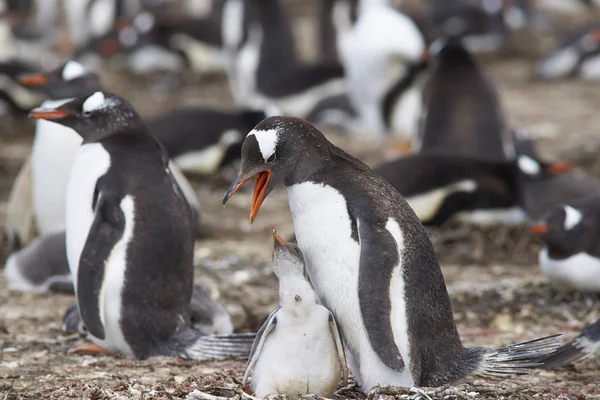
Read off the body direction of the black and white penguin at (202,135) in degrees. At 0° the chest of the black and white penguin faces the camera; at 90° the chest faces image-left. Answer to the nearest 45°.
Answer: approximately 270°

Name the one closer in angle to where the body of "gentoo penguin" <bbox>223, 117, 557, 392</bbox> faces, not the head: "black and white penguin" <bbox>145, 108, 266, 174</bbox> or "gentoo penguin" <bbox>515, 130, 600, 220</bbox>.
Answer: the black and white penguin

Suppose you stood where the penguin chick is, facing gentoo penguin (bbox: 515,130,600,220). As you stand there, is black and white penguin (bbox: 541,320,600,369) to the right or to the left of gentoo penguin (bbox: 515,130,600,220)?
right

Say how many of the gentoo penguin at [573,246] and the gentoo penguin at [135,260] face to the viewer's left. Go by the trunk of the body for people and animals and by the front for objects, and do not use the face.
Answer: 2

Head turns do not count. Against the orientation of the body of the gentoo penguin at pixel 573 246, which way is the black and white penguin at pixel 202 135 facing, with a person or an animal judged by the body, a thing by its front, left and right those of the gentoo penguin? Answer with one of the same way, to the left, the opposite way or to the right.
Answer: the opposite way

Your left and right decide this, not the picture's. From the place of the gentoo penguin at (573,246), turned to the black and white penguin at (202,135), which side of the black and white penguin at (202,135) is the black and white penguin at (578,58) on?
right

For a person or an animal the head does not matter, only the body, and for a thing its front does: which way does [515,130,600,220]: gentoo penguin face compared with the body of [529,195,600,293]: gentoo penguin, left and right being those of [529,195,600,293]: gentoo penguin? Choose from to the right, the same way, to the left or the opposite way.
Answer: the opposite way

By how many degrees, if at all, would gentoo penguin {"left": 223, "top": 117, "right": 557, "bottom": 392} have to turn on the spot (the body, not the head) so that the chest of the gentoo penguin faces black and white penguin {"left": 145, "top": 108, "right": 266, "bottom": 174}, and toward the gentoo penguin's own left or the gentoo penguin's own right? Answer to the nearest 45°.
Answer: approximately 90° to the gentoo penguin's own right

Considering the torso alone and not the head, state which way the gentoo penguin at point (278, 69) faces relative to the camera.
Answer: to the viewer's left

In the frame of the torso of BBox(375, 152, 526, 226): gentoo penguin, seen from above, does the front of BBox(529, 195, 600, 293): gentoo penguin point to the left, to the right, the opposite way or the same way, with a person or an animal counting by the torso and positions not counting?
the opposite way

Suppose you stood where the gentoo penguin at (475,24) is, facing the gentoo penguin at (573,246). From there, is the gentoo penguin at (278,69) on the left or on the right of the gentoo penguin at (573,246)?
right

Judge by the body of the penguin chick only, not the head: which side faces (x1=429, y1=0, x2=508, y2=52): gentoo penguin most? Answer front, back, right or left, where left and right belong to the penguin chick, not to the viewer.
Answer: back

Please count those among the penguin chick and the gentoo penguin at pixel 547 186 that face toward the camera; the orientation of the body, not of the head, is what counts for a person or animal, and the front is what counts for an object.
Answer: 1

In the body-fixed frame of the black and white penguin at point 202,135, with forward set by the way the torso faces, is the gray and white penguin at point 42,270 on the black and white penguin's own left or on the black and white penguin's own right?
on the black and white penguin's own right

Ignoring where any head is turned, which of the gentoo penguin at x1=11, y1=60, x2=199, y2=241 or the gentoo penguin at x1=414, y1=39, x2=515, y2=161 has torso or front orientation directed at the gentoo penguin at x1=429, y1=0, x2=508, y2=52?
the gentoo penguin at x1=414, y1=39, x2=515, y2=161

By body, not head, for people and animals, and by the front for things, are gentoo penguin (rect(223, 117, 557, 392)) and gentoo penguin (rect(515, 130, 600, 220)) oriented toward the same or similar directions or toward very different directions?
very different directions

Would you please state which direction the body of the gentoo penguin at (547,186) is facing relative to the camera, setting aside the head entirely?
to the viewer's right

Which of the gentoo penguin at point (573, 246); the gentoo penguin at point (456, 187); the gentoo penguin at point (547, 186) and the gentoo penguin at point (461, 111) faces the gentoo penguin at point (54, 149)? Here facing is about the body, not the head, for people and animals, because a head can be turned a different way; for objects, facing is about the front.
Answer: the gentoo penguin at point (573, 246)
